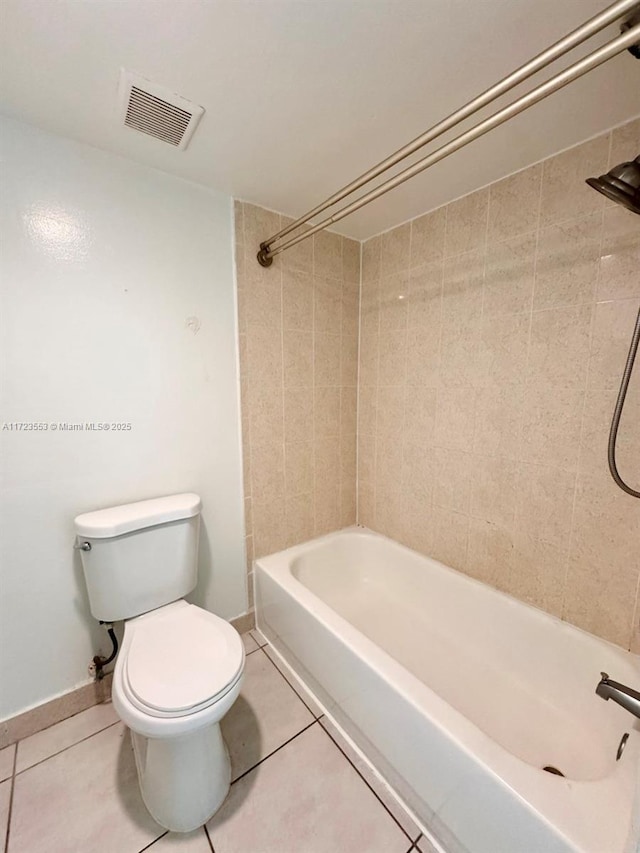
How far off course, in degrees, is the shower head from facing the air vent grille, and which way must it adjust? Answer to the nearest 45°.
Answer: approximately 45° to its left

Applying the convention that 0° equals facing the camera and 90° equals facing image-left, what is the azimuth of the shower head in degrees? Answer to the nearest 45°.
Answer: approximately 90°
